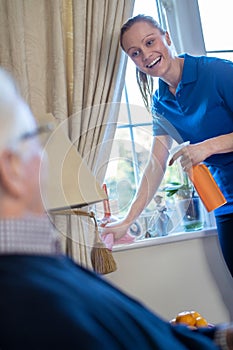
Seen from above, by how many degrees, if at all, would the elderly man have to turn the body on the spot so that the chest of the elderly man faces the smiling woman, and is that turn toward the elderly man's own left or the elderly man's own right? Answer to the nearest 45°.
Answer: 0° — they already face them

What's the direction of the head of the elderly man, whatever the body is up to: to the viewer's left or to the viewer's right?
to the viewer's right

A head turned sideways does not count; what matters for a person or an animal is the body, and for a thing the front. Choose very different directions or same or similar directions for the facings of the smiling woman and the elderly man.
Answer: very different directions

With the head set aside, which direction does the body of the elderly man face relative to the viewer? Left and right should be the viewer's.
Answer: facing away from the viewer and to the right of the viewer

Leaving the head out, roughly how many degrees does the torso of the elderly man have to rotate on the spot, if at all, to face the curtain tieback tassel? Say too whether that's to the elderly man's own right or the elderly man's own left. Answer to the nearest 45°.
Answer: approximately 45° to the elderly man's own left
